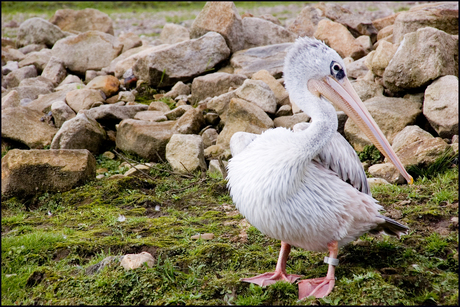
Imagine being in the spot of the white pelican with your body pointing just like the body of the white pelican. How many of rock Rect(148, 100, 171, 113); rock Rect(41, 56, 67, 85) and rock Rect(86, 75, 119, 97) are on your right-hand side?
3

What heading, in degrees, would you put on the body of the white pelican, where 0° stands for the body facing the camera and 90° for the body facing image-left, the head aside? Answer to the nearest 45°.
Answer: approximately 45°

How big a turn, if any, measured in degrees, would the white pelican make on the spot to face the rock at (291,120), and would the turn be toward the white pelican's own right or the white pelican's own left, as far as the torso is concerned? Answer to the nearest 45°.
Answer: approximately 135° to the white pelican's own right

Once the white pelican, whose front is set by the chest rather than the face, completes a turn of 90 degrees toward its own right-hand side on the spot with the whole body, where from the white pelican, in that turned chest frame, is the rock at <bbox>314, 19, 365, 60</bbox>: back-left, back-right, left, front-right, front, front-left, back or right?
front-right

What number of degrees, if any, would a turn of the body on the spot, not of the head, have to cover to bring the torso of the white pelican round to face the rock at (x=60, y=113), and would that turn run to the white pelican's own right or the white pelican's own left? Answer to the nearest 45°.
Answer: approximately 90° to the white pelican's own right

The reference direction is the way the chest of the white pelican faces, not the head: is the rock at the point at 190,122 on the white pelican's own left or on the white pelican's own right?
on the white pelican's own right
